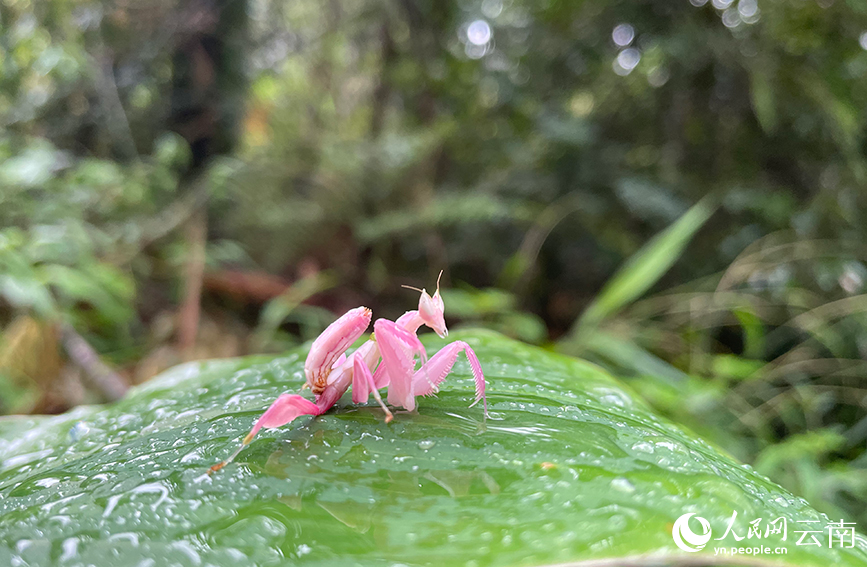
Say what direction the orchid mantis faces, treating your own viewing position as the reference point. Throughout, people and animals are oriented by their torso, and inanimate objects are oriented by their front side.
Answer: facing to the right of the viewer
